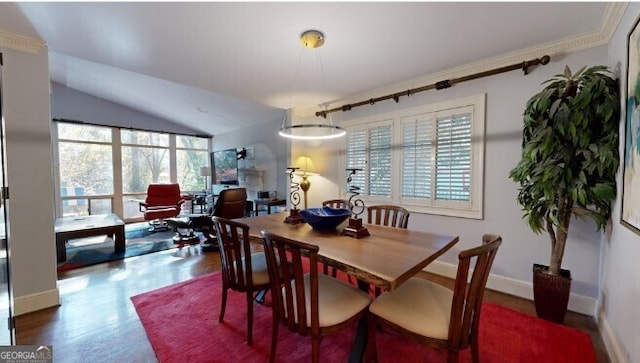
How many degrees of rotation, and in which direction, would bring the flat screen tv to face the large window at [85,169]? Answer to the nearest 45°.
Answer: approximately 45° to its right

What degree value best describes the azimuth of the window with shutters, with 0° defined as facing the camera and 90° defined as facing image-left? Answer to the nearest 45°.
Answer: approximately 45°

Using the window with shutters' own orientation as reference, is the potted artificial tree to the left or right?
on its left

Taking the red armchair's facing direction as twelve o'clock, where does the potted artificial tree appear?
The potted artificial tree is roughly at 11 o'clock from the red armchair.

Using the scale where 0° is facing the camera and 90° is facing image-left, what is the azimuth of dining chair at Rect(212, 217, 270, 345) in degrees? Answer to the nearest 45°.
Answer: approximately 225°

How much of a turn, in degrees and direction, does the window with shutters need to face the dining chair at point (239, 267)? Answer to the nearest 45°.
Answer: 0° — it already faces it
